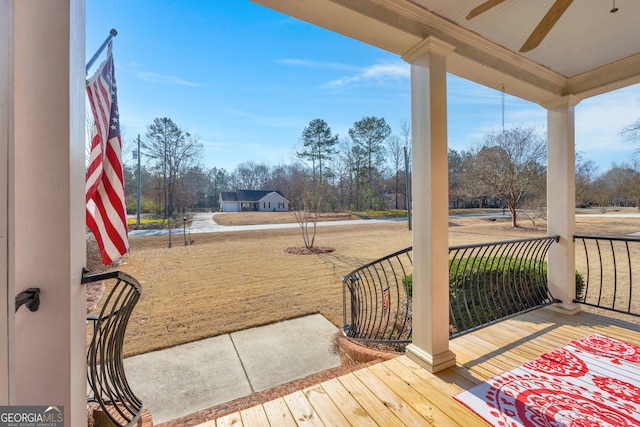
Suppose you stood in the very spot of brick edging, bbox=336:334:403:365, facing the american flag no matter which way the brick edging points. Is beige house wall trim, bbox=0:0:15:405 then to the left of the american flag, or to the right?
left

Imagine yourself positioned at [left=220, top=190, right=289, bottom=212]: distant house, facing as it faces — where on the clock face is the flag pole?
The flag pole is roughly at 12 o'clock from the distant house.

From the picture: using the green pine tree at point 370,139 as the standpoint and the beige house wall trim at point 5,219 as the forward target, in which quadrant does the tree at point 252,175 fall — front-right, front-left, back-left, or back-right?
back-right

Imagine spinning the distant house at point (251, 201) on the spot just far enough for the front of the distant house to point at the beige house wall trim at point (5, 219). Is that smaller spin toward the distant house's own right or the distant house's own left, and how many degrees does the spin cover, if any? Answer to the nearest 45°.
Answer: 0° — it already faces it

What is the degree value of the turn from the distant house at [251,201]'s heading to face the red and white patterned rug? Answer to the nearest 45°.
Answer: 0° — it already faces it

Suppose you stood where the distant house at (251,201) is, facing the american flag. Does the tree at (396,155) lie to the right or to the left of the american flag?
left

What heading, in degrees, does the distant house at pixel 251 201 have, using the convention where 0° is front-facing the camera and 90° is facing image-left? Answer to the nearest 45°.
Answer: approximately 0°

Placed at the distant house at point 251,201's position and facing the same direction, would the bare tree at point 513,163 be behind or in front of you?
in front

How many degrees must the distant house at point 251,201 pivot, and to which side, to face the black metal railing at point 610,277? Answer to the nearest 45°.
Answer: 0° — it already faces it

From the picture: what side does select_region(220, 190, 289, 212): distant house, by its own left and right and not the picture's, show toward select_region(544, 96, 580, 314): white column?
front

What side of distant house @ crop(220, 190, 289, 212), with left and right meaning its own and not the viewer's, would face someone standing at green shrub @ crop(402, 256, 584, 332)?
front

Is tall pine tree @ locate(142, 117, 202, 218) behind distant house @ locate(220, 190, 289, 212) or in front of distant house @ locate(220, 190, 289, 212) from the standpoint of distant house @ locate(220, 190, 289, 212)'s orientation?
in front
